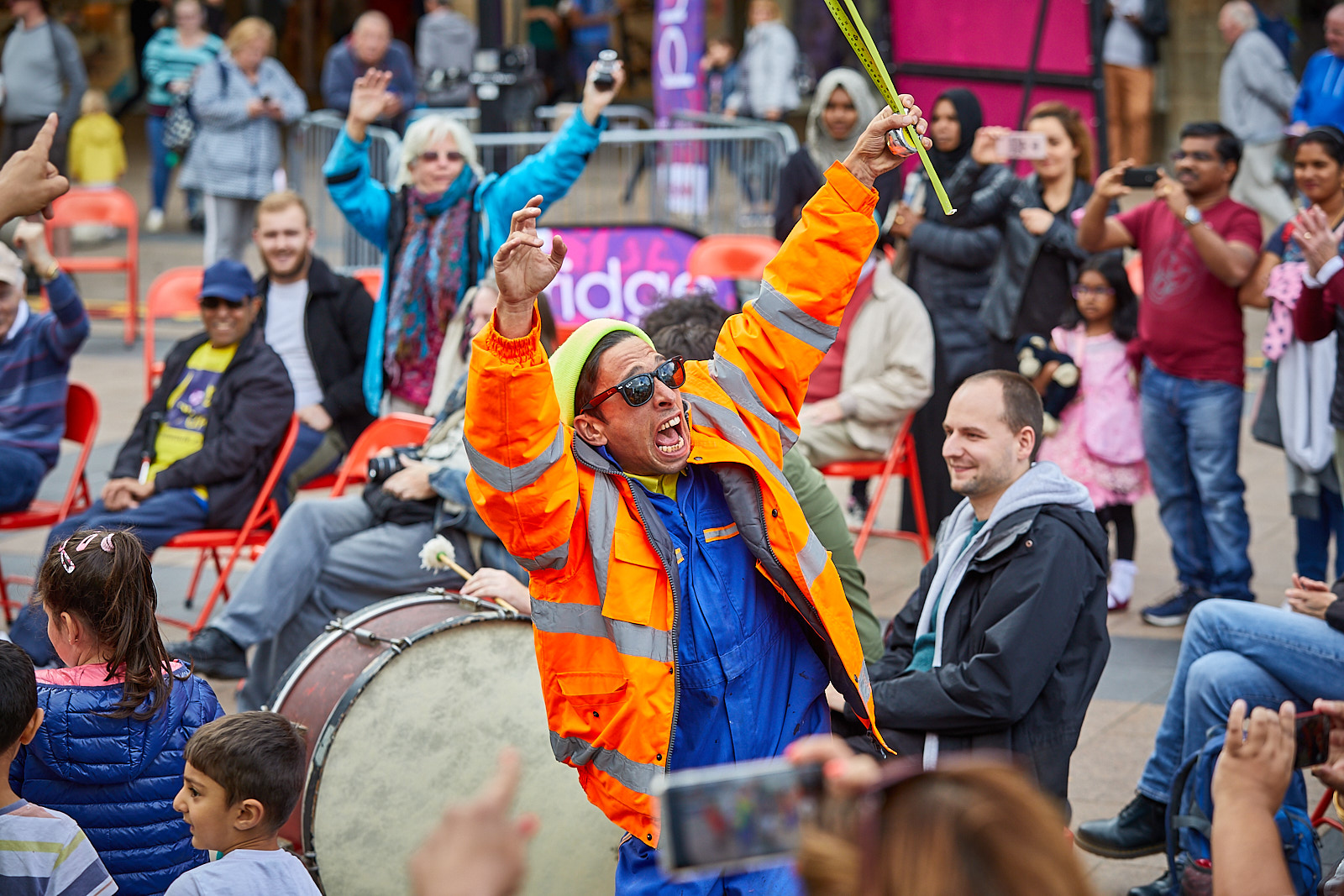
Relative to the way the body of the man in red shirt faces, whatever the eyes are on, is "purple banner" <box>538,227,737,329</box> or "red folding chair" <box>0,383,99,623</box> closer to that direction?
the red folding chair

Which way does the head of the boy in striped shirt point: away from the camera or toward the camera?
away from the camera

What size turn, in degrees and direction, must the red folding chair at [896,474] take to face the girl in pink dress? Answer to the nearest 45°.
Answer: approximately 180°

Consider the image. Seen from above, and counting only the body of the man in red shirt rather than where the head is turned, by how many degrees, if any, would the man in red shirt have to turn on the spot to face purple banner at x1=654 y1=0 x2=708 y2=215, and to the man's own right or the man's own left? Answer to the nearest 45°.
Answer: approximately 90° to the man's own right

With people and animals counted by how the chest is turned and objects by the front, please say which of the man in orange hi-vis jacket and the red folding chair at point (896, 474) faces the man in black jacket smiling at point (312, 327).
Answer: the red folding chair

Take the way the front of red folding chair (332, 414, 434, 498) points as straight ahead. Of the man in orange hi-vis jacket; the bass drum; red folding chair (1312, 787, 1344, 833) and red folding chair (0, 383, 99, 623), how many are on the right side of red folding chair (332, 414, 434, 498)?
1

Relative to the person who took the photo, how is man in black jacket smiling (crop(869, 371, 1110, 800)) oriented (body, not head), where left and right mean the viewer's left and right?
facing the viewer and to the left of the viewer

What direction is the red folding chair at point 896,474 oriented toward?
to the viewer's left

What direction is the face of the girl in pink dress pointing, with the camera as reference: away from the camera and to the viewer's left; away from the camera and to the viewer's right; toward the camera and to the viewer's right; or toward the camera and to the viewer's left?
toward the camera and to the viewer's left

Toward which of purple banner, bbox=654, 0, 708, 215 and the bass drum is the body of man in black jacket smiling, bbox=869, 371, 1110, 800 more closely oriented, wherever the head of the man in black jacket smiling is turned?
the bass drum

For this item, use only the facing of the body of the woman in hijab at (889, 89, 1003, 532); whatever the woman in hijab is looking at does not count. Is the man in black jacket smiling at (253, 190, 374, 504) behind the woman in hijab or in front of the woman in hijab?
in front

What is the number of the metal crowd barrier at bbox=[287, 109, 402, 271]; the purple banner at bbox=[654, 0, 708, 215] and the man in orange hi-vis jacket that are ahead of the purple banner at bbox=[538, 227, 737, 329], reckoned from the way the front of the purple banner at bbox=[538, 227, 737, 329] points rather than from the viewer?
1
